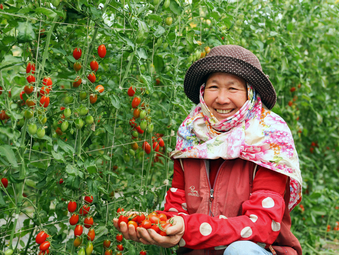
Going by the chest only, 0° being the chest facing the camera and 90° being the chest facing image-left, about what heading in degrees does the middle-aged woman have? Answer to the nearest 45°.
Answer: approximately 45°
